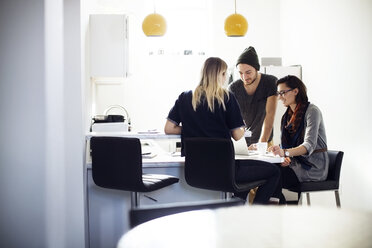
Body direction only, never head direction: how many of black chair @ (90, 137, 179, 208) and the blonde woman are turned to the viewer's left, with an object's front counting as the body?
0

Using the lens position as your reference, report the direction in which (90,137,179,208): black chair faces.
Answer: facing away from the viewer and to the right of the viewer

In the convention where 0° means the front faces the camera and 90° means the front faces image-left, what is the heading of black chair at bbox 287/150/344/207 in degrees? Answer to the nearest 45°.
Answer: approximately 90°

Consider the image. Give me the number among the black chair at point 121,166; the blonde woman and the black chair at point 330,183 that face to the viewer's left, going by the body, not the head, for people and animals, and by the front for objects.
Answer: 1

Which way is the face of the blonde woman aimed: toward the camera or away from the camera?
away from the camera

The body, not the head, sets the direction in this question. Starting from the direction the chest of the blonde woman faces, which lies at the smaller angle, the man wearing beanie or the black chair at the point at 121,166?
the man wearing beanie

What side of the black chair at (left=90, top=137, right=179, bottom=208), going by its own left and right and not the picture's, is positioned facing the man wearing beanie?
front

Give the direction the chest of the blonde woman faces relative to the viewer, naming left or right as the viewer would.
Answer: facing away from the viewer and to the right of the viewer

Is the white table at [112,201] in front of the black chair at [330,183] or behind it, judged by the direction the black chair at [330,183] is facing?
in front

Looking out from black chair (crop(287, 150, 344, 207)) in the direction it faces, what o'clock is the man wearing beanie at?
The man wearing beanie is roughly at 1 o'clock from the black chair.

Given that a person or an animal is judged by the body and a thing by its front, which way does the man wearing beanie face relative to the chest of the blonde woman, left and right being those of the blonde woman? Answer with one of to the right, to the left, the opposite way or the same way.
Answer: the opposite way

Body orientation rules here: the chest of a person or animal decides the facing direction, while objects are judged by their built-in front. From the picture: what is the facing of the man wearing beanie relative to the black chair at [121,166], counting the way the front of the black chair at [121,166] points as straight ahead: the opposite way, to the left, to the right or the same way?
the opposite way

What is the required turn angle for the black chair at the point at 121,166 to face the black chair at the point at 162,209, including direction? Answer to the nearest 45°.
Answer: approximately 135° to its right
